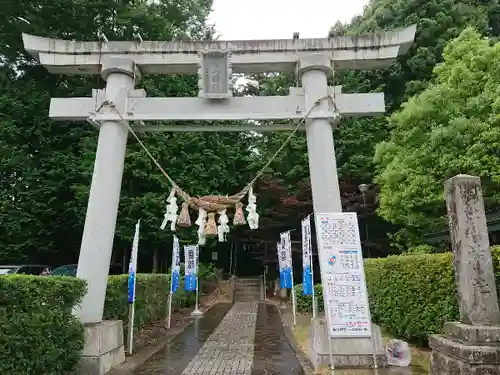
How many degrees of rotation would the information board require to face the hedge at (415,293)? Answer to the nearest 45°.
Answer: approximately 135° to its left

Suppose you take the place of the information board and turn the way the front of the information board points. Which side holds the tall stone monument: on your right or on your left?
on your left

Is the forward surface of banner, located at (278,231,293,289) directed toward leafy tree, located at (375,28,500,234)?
no

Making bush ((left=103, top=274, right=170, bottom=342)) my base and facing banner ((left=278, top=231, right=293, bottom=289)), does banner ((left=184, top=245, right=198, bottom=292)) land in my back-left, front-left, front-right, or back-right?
front-left

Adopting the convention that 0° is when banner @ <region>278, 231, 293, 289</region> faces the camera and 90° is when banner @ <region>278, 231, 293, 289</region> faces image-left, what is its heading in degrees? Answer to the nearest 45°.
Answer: approximately 0°

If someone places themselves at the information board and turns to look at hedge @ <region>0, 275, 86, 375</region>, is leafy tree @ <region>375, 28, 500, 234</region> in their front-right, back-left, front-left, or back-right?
back-right

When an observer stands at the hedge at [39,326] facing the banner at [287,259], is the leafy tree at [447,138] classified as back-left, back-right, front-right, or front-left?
front-right

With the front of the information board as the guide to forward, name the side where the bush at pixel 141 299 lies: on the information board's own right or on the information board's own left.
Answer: on the information board's own right

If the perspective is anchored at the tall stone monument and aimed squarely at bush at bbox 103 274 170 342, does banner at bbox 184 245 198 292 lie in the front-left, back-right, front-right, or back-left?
front-right

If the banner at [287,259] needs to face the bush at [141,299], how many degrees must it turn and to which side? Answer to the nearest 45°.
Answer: approximately 45° to its right

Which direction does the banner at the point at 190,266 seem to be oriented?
toward the camera

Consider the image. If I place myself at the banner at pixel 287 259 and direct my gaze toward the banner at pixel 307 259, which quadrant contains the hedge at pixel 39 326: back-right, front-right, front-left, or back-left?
front-right

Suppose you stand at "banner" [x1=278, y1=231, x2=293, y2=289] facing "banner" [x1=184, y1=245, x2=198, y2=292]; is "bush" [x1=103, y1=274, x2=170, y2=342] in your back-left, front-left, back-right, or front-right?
front-left

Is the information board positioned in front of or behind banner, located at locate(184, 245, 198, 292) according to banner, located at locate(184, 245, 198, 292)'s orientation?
in front

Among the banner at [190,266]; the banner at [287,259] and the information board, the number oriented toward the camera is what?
3
